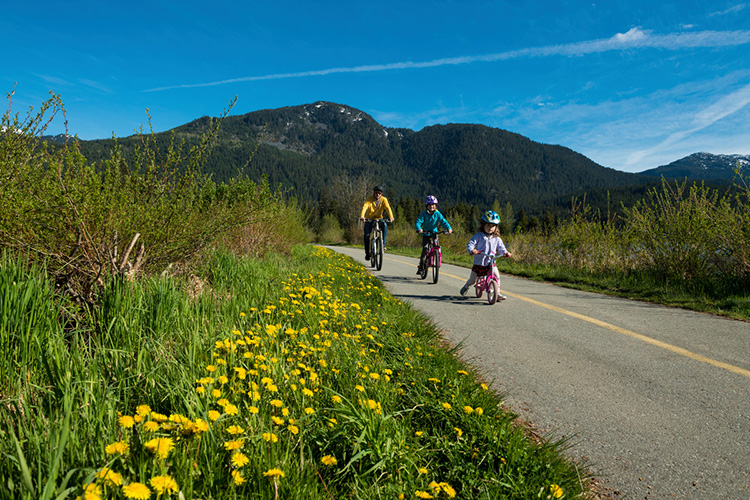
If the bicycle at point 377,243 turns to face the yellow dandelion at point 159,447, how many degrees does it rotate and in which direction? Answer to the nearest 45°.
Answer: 0° — it already faces it

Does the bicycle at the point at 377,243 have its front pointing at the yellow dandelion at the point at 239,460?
yes

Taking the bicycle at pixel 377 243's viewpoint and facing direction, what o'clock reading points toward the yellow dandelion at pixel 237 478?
The yellow dandelion is roughly at 12 o'clock from the bicycle.

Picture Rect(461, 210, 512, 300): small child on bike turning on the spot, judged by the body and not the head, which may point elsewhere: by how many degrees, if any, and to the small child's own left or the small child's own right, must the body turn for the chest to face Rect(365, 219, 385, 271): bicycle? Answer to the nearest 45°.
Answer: approximately 180°

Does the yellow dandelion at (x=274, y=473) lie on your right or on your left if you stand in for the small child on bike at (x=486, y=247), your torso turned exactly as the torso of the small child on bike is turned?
on your right

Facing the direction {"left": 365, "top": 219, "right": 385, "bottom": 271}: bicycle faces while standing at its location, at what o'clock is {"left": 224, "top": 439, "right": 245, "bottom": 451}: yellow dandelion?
The yellow dandelion is roughly at 12 o'clock from the bicycle.

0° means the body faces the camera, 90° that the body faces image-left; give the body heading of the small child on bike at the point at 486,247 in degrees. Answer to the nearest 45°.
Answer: approximately 315°

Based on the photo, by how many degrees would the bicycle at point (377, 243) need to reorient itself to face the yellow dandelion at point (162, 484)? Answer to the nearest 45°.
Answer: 0° — it already faces it

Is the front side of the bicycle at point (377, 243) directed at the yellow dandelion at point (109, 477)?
yes

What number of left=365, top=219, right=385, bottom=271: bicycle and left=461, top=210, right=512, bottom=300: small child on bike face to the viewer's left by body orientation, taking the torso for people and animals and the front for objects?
0
